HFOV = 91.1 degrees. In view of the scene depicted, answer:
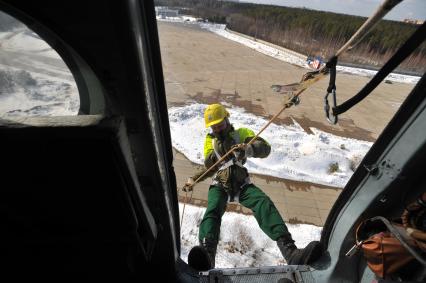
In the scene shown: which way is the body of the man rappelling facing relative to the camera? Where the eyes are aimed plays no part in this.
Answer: toward the camera
